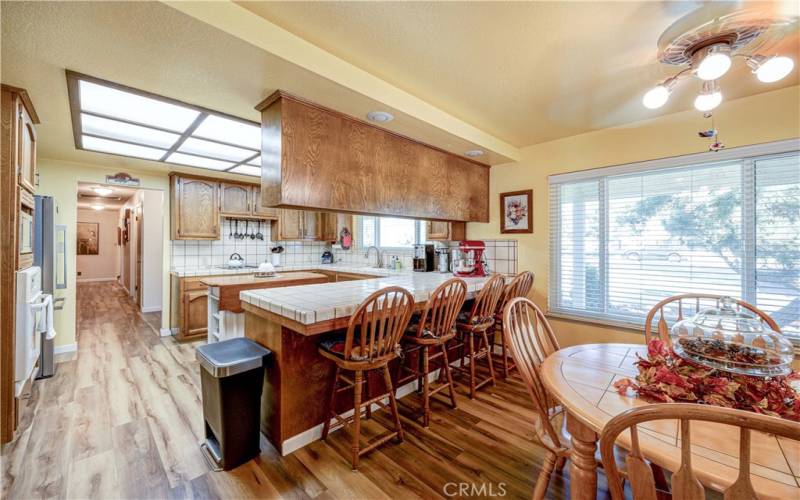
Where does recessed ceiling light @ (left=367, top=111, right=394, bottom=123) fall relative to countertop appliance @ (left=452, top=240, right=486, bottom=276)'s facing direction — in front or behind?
in front

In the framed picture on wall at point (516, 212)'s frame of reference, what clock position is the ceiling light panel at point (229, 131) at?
The ceiling light panel is roughly at 12 o'clock from the framed picture on wall.

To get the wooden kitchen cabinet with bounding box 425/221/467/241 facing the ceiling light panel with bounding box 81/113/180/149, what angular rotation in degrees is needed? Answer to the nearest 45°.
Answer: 0° — it already faces it

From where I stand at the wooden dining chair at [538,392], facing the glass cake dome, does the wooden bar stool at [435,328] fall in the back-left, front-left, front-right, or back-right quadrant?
back-left

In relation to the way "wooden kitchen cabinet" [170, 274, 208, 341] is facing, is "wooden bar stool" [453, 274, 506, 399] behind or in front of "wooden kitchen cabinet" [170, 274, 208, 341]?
in front

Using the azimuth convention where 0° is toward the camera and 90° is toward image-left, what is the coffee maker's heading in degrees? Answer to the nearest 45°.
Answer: approximately 45°

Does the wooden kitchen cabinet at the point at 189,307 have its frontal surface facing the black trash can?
yes

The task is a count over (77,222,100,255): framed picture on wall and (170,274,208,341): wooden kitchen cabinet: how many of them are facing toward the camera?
2

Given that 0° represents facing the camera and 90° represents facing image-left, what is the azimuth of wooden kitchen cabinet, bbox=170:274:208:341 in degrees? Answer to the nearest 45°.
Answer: approximately 0°
